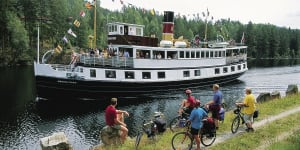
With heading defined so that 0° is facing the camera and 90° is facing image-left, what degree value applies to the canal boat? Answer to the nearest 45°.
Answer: approximately 45°

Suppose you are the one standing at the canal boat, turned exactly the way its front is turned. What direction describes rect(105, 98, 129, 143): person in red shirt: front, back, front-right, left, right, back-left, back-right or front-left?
front-left

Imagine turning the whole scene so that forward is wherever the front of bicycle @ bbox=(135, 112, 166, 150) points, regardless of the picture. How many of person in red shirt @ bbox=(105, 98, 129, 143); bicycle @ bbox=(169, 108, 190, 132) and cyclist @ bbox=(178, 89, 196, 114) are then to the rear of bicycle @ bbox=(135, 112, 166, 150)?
2

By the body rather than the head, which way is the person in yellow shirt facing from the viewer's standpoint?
to the viewer's left

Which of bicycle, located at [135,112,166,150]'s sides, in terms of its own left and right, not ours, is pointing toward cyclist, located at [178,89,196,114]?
back

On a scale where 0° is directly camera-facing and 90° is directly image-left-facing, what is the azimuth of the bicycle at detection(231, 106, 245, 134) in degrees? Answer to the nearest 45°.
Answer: approximately 45°

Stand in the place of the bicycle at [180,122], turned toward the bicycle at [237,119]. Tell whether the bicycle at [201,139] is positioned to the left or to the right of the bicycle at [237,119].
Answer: right
